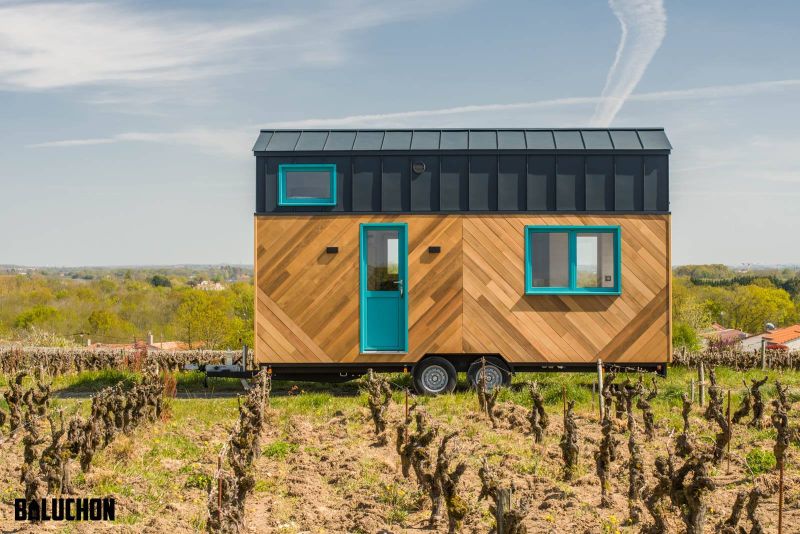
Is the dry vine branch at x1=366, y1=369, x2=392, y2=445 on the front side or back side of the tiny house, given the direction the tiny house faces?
on the front side

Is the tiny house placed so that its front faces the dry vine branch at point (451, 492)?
yes

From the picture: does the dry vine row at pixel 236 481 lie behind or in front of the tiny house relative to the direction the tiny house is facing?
in front

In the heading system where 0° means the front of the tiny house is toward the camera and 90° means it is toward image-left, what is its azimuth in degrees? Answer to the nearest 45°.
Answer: approximately 0°

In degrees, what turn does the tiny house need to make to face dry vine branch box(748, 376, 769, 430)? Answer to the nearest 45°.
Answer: approximately 45° to its left

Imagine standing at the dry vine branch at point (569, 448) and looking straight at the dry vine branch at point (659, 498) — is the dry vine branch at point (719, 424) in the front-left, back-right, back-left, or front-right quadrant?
back-left
